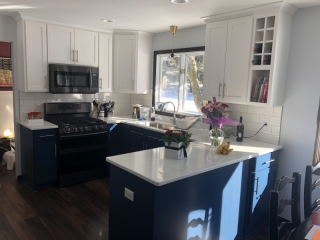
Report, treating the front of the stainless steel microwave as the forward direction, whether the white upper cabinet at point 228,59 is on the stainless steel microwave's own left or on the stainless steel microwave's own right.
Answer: on the stainless steel microwave's own left

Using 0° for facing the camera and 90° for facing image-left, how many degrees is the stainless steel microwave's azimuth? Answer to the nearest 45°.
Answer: approximately 0°

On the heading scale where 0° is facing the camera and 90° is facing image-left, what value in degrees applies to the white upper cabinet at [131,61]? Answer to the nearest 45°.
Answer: approximately 45°

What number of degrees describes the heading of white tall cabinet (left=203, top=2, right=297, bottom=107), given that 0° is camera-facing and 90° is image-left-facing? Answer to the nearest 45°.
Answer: approximately 45°

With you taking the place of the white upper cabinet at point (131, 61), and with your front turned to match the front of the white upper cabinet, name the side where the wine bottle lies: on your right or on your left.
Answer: on your left

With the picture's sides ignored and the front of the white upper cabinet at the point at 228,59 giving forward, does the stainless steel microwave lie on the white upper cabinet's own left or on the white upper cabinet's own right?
on the white upper cabinet's own right

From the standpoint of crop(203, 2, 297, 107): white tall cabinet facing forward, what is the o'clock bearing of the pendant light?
The pendant light is roughly at 3 o'clock from the white tall cabinet.

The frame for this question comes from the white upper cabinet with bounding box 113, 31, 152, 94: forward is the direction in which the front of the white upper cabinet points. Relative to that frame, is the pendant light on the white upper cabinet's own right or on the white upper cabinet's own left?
on the white upper cabinet's own left

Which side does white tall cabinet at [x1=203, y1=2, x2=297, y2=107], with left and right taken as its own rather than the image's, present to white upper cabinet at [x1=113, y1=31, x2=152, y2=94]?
right

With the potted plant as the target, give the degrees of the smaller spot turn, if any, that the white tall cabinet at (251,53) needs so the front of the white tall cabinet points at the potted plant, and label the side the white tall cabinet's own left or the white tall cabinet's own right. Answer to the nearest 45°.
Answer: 0° — it already faces it
